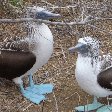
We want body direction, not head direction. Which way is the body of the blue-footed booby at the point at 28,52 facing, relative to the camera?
to the viewer's right

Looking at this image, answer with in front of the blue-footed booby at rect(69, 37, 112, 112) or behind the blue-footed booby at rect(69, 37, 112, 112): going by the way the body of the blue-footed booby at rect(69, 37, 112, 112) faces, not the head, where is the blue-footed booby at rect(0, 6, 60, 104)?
in front

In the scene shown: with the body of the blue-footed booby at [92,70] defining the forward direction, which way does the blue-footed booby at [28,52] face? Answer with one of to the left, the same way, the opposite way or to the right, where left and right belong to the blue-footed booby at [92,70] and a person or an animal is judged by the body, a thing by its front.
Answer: the opposite way

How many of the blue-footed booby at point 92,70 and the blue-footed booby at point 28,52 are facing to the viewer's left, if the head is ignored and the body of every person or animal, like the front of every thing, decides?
1

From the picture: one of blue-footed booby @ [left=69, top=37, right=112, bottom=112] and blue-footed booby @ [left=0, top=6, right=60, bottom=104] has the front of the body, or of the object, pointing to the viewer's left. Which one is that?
blue-footed booby @ [left=69, top=37, right=112, bottom=112]

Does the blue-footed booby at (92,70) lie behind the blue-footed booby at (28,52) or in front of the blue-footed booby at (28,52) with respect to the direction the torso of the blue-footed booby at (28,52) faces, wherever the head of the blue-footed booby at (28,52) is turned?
in front

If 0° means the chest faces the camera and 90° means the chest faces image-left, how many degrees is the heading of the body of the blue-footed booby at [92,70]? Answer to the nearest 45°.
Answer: approximately 90°
